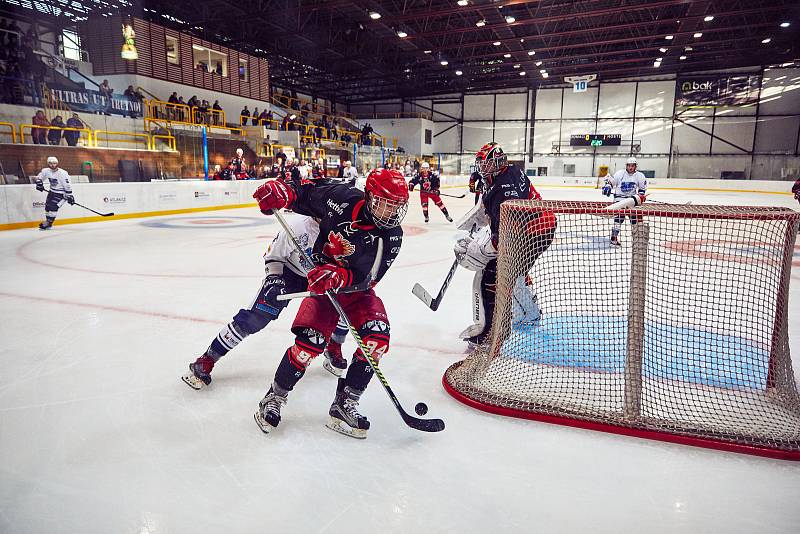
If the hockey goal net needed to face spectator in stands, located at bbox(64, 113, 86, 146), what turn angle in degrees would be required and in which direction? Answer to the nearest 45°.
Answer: approximately 45° to its left

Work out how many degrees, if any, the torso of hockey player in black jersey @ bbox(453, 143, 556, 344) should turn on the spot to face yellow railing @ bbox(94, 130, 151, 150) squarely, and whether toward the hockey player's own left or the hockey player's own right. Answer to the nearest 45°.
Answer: approximately 45° to the hockey player's own right

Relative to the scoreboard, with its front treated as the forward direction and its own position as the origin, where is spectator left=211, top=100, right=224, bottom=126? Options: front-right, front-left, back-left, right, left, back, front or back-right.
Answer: front-right

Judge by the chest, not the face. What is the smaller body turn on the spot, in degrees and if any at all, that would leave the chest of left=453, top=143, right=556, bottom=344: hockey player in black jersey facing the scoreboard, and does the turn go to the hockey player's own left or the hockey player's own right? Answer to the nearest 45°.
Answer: approximately 90° to the hockey player's own right

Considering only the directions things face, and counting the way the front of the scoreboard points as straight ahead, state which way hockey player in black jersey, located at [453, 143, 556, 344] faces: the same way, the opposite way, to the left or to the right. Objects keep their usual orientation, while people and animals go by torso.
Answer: to the right

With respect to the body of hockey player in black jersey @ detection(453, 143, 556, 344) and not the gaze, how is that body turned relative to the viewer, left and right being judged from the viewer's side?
facing to the left of the viewer

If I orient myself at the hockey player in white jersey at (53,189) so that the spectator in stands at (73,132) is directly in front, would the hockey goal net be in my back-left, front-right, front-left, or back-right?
back-right

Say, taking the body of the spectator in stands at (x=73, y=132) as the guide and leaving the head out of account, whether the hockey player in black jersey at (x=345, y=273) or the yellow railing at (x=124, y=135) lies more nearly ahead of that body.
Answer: the hockey player in black jersey

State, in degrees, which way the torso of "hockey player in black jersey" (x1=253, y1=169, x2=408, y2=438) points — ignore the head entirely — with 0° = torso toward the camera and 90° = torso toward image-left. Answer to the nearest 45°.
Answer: approximately 315°

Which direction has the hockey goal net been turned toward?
away from the camera

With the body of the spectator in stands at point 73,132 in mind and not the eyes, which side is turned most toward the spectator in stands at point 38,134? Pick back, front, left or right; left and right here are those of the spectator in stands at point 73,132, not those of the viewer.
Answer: right

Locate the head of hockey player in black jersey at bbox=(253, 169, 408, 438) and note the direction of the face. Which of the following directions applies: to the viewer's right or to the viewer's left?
to the viewer's right
